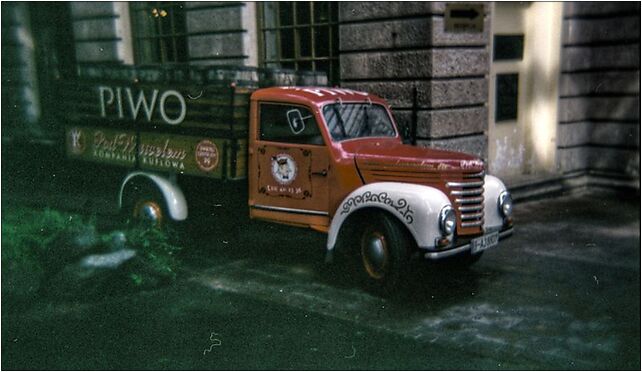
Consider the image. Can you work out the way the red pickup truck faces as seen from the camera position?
facing the viewer and to the right of the viewer

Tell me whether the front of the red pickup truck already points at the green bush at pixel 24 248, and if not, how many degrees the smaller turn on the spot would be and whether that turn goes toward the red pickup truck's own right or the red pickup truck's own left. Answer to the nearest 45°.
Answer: approximately 135° to the red pickup truck's own right
